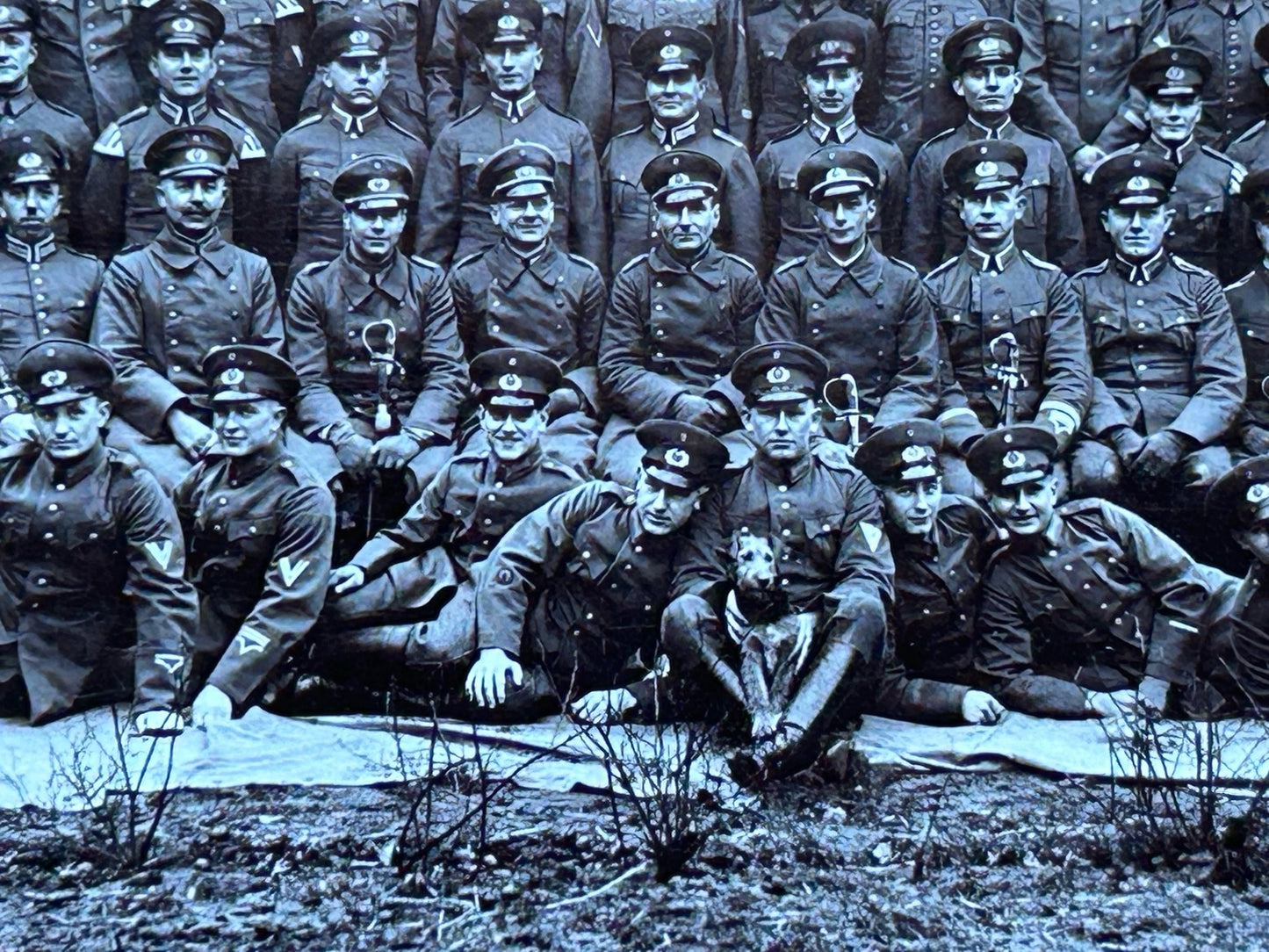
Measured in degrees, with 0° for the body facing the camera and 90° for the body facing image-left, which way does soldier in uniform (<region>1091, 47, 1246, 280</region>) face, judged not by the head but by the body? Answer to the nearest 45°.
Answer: approximately 0°

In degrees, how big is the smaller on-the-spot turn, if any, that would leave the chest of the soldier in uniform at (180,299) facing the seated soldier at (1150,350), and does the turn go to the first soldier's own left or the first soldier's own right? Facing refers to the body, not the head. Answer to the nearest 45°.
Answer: approximately 90° to the first soldier's own left

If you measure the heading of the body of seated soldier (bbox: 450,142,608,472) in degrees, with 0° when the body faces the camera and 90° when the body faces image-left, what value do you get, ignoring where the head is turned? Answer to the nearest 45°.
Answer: approximately 0°
